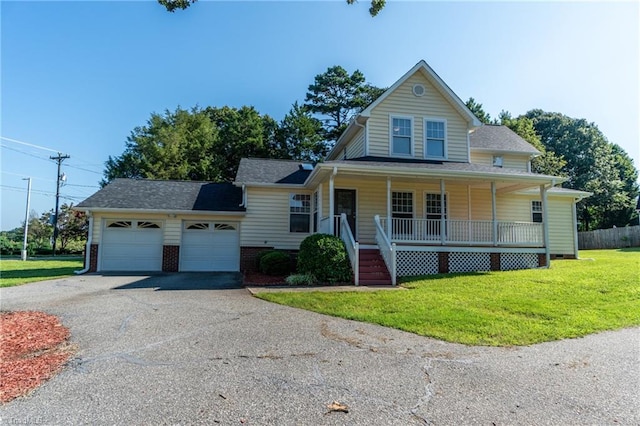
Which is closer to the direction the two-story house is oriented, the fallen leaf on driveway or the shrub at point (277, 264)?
the fallen leaf on driveway

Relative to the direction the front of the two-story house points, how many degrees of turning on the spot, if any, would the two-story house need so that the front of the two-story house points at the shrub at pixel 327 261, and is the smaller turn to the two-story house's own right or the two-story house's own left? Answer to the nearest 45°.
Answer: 0° — it already faces it

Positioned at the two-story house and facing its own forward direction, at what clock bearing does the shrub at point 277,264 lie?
The shrub is roughly at 2 o'clock from the two-story house.

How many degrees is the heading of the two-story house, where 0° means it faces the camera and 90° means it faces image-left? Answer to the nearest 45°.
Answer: approximately 0°

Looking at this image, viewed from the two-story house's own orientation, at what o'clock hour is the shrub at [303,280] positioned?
The shrub is roughly at 1 o'clock from the two-story house.

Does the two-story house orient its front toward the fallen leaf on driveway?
yes
